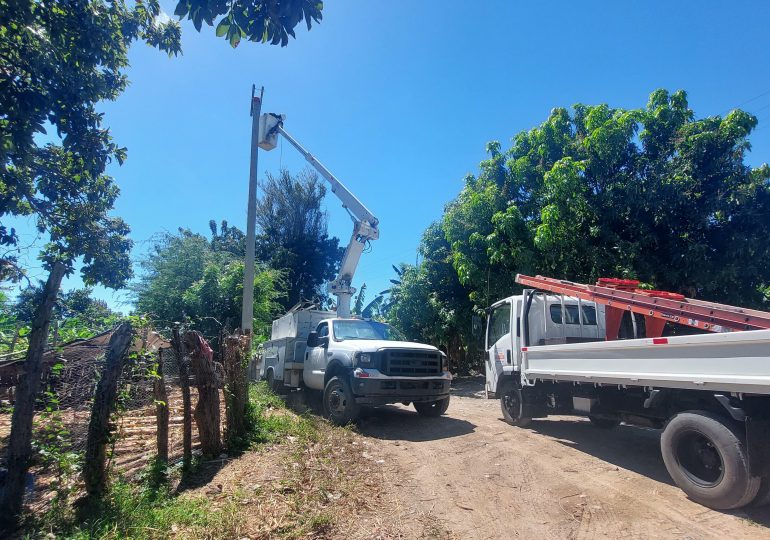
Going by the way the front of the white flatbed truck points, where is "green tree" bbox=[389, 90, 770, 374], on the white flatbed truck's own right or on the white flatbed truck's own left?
on the white flatbed truck's own right

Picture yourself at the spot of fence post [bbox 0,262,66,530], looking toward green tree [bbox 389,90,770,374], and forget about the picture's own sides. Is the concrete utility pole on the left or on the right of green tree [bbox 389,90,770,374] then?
left

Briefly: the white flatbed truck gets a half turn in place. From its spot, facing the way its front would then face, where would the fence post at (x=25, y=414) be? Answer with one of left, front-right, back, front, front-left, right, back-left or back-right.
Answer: right

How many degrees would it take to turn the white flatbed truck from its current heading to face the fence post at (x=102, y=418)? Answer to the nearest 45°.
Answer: approximately 90° to its left

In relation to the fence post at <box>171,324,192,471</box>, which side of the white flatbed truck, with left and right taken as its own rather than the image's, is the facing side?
left

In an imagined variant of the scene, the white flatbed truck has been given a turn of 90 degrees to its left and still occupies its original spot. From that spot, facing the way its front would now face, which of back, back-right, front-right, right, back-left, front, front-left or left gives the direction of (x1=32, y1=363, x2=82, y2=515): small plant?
front

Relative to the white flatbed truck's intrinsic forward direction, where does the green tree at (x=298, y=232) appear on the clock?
The green tree is roughly at 12 o'clock from the white flatbed truck.

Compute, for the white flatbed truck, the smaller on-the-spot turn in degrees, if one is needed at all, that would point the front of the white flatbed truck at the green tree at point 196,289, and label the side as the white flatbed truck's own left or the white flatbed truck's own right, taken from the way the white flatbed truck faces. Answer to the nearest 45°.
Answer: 0° — it already faces it

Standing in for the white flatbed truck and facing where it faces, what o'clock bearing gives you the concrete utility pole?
The concrete utility pole is roughly at 11 o'clock from the white flatbed truck.

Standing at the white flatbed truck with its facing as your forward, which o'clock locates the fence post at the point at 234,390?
The fence post is roughly at 10 o'clock from the white flatbed truck.

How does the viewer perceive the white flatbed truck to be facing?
facing away from the viewer and to the left of the viewer
